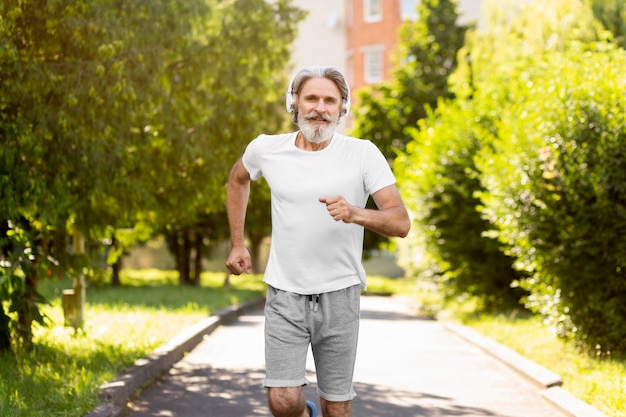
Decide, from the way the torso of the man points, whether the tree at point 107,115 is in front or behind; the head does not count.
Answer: behind

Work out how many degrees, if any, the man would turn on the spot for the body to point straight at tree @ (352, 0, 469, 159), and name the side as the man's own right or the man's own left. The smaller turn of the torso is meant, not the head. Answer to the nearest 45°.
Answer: approximately 180°

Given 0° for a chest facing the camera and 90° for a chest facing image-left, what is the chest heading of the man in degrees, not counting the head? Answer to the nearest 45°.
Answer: approximately 0°
